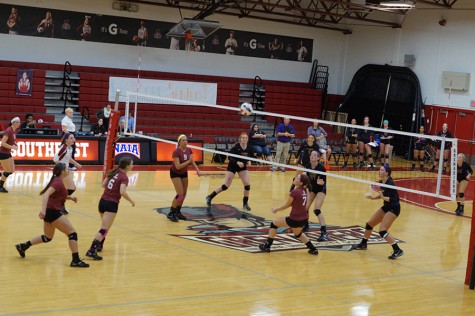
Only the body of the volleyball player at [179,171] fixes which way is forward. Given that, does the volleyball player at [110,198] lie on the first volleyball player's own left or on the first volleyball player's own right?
on the first volleyball player's own right

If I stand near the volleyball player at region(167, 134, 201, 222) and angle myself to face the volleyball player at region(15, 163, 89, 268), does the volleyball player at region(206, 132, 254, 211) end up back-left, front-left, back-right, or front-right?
back-left

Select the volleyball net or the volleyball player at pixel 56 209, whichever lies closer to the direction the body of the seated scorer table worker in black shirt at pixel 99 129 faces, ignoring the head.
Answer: the volleyball player

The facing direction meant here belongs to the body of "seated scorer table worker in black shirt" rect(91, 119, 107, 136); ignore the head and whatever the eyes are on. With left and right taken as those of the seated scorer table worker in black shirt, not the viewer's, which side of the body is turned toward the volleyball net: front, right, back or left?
front

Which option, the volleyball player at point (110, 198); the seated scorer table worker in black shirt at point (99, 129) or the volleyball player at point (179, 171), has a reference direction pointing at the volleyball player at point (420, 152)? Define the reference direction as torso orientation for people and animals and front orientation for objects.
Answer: the volleyball player at point (110, 198)

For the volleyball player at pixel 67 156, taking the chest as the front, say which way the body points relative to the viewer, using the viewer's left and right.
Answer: facing to the right of the viewer

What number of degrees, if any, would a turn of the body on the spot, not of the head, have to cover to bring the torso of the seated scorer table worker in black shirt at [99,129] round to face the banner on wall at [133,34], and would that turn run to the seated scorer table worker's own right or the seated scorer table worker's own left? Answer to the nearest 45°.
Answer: approximately 180°
